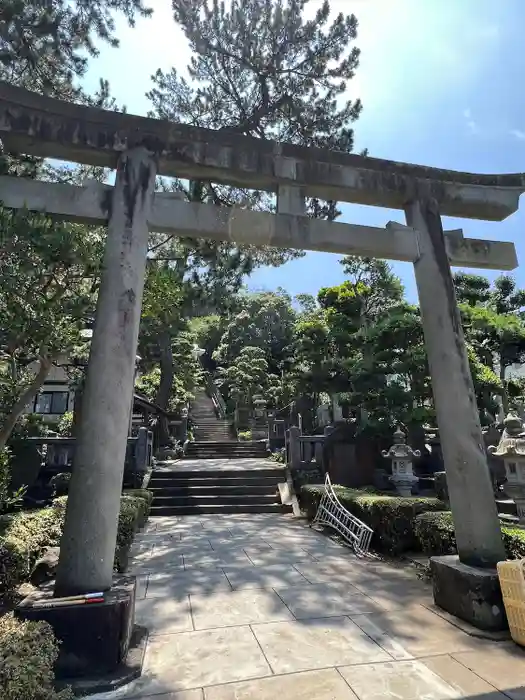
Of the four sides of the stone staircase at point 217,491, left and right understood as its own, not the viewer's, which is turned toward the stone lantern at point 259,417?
back

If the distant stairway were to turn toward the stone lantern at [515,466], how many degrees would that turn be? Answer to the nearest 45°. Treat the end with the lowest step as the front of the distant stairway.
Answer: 0° — it already faces it

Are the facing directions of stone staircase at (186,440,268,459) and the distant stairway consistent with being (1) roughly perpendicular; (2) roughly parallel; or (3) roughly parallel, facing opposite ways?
roughly parallel

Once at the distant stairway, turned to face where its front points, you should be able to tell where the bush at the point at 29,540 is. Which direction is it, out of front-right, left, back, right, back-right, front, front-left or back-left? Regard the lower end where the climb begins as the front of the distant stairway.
front

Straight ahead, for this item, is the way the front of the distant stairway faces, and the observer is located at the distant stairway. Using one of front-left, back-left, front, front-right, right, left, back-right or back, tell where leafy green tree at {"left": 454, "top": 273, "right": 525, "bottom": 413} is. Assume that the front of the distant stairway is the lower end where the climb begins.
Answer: front-left

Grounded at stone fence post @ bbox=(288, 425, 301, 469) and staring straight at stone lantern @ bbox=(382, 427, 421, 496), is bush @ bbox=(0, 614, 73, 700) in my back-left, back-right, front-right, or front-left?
front-right

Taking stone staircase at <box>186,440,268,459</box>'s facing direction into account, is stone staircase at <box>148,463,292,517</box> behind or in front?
in front

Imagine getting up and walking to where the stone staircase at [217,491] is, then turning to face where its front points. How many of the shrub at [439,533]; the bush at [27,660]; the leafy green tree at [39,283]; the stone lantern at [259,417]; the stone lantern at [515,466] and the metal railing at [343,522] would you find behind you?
1

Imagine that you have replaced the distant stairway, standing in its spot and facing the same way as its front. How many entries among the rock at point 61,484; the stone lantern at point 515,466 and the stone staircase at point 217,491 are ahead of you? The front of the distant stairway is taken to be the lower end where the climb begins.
3

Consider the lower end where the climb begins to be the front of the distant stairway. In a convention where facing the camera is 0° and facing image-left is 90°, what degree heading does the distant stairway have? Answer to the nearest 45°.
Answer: approximately 0°

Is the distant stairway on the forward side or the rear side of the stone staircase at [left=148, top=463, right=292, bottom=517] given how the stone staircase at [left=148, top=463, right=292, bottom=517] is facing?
on the rear side

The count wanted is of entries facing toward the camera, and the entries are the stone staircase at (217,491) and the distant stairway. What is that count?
2

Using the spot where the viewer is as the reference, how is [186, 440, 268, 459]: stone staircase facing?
facing the viewer

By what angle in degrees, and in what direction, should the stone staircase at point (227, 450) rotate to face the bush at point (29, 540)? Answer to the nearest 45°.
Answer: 0° — it already faces it

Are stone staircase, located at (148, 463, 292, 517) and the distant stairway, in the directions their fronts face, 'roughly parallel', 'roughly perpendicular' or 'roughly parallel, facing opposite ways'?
roughly parallel

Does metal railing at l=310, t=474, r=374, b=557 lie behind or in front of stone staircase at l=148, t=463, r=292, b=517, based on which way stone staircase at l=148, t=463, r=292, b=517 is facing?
in front

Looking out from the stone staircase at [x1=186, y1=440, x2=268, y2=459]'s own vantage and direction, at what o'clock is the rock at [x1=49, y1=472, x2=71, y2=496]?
The rock is roughly at 1 o'clock from the stone staircase.

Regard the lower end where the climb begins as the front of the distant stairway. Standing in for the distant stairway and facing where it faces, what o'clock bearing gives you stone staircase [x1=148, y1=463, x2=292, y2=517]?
The stone staircase is roughly at 12 o'clock from the distant stairway.
